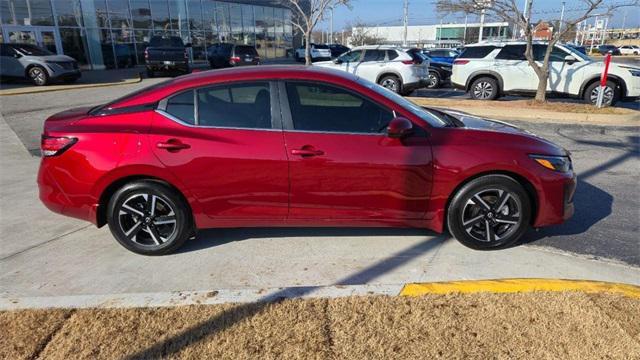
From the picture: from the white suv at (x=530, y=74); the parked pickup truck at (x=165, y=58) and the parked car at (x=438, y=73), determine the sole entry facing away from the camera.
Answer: the parked pickup truck at (x=165, y=58)

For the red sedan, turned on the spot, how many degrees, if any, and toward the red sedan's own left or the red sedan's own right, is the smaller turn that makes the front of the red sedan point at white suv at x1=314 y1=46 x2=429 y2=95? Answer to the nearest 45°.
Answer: approximately 90° to the red sedan's own left

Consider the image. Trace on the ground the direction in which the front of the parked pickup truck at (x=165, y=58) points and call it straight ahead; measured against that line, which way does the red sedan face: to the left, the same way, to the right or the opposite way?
to the right

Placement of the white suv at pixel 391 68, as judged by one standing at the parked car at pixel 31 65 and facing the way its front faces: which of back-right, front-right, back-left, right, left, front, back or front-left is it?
front

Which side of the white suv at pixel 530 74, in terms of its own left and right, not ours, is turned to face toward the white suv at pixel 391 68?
back

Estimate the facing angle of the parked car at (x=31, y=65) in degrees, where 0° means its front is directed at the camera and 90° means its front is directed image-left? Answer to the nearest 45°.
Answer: approximately 315°

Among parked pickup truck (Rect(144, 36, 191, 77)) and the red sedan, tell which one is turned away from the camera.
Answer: the parked pickup truck

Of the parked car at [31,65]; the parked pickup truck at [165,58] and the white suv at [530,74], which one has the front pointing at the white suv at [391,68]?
the parked car at [31,65]

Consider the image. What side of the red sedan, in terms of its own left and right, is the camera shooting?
right

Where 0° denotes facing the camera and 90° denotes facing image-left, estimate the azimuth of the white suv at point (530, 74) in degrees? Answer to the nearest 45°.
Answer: approximately 270°

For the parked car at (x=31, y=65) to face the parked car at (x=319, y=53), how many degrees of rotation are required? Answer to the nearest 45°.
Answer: approximately 90° to its left

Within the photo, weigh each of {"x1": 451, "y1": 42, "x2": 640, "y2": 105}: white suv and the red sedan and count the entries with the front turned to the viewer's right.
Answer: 2

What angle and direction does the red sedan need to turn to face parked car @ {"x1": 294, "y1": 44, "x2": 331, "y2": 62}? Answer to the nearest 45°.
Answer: approximately 90° to its left

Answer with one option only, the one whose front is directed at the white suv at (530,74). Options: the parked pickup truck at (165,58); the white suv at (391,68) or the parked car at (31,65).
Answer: the parked car at (31,65)

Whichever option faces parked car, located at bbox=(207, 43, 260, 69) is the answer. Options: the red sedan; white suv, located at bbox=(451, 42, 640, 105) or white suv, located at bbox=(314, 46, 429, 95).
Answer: white suv, located at bbox=(314, 46, 429, 95)

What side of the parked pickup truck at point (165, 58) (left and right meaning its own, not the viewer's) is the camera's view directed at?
back
